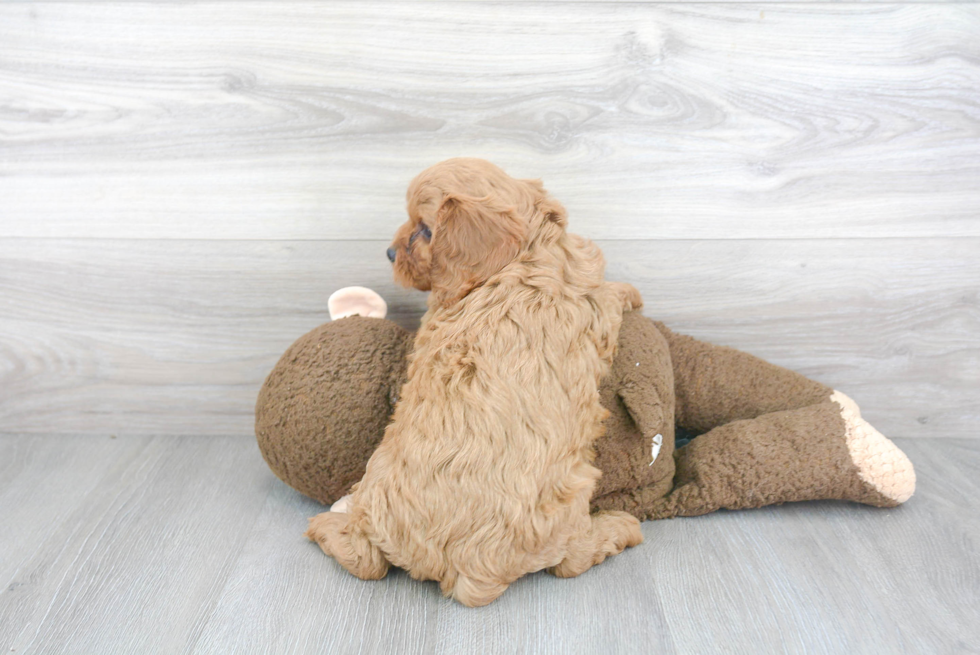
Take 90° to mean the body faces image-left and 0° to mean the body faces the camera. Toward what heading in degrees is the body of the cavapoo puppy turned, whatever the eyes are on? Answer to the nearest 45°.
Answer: approximately 180°
